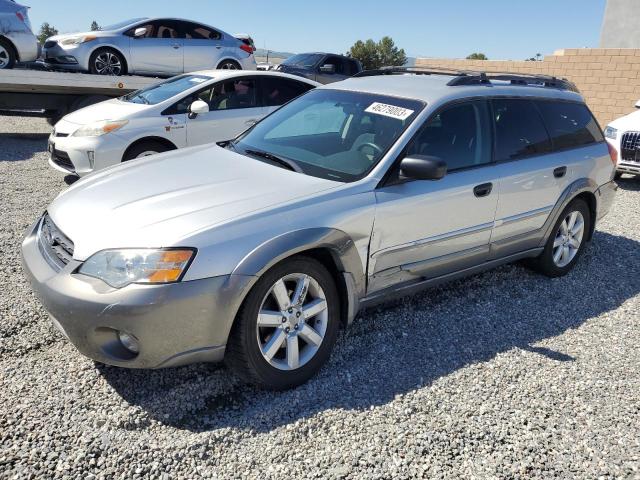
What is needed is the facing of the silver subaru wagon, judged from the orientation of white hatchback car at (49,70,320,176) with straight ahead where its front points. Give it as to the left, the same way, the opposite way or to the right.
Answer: the same way

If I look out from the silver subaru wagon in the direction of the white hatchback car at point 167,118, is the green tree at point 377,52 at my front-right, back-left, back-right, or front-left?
front-right

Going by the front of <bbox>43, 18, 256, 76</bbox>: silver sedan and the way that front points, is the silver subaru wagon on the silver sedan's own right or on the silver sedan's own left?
on the silver sedan's own left

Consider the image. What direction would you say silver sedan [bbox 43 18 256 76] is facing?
to the viewer's left

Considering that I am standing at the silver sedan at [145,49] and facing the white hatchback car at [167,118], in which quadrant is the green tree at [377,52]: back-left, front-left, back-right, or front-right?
back-left

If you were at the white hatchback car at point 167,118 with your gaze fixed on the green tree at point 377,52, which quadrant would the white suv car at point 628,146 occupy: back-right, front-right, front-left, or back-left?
front-right

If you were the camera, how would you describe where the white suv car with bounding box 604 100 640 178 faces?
facing the viewer and to the left of the viewer

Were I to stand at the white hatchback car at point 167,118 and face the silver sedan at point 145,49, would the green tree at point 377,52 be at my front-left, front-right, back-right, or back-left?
front-right

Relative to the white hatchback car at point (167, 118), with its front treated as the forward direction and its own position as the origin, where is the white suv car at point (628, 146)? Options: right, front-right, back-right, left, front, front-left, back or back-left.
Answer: back-left

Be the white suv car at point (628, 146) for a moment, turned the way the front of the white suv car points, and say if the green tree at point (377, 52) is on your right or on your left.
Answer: on your right

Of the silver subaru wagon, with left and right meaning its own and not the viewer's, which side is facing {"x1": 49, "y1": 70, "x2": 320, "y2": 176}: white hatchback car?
right

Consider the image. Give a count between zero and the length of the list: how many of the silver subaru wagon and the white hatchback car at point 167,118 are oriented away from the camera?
0

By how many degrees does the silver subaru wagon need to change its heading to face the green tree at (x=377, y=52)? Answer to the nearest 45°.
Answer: approximately 135° to its right

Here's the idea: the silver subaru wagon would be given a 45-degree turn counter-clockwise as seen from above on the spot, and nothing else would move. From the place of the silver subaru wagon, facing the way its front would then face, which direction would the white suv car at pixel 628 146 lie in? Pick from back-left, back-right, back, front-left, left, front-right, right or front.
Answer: back-left
